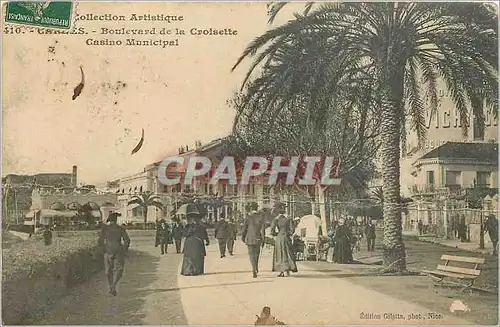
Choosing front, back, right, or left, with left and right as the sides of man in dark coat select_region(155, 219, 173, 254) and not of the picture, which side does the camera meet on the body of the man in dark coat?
front

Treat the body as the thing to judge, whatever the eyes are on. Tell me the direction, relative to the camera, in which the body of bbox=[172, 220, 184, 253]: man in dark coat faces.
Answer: toward the camera

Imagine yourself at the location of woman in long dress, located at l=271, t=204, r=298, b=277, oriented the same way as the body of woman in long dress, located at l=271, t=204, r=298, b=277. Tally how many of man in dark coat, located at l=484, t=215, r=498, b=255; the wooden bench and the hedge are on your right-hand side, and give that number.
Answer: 1

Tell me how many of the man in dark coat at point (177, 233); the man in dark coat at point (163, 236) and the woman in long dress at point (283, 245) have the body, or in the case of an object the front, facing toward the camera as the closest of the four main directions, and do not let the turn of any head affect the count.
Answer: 3

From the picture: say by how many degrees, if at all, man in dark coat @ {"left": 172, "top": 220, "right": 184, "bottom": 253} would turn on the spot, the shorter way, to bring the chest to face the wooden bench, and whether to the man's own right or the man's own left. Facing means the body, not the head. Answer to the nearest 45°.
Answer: approximately 90° to the man's own left

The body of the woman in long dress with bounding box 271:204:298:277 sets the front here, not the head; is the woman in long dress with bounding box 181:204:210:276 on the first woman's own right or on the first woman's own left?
on the first woman's own right

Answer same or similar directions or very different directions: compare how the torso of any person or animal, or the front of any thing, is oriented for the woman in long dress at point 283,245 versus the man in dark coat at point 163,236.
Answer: same or similar directions

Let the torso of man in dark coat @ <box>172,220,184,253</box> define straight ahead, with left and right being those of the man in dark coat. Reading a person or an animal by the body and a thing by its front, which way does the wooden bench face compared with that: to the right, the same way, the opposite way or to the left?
to the right
